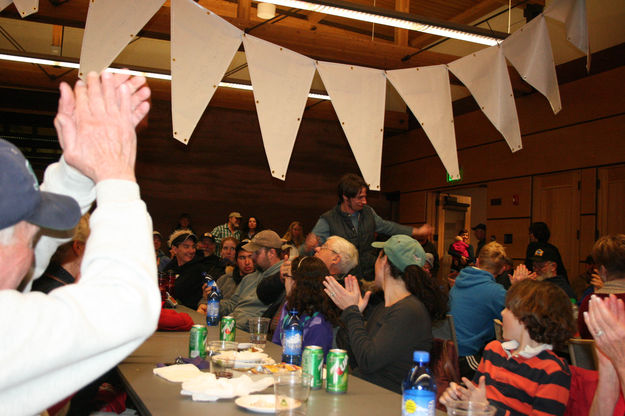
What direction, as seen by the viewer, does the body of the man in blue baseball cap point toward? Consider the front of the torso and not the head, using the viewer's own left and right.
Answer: facing away from the viewer and to the right of the viewer

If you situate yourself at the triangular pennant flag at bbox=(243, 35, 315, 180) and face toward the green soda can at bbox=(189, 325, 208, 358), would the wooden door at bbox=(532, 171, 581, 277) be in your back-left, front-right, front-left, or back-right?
back-left

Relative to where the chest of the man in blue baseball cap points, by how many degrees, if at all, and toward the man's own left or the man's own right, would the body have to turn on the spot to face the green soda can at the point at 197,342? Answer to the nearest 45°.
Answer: approximately 45° to the man's own left

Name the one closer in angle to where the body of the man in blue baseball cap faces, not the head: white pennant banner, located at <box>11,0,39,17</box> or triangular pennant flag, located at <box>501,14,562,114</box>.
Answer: the triangular pennant flag

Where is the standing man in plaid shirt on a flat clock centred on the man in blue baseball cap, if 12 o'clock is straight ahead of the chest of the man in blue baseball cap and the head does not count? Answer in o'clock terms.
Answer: The standing man in plaid shirt is roughly at 11 o'clock from the man in blue baseball cap.

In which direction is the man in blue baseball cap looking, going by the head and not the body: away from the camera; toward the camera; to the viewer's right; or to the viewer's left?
to the viewer's right

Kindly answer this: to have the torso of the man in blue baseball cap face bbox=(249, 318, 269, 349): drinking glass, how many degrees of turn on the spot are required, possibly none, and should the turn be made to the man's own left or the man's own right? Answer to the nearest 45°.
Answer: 0° — they already face it
